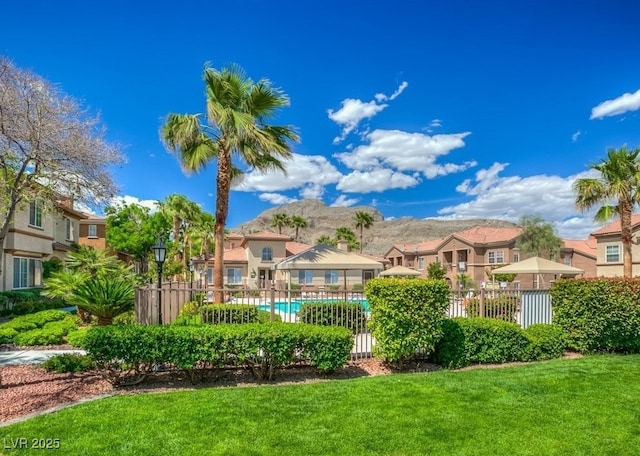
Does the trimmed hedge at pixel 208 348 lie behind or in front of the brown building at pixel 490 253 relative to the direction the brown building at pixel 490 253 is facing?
in front

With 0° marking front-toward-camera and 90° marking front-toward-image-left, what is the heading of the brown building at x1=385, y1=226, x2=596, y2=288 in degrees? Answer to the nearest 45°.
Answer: approximately 45°

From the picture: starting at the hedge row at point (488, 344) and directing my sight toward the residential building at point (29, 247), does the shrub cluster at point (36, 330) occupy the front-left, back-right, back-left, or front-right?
front-left

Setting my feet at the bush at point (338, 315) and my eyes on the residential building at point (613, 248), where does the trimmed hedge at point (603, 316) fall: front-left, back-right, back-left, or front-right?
front-right

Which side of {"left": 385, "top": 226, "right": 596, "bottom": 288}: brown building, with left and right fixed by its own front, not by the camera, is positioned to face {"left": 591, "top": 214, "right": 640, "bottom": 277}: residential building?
left

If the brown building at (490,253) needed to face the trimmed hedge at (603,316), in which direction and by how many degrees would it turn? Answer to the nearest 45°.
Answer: approximately 45° to its left

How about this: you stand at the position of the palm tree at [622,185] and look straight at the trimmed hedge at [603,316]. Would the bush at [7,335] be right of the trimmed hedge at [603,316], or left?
right

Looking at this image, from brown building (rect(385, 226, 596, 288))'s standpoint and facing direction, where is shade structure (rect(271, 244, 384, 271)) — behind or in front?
in front

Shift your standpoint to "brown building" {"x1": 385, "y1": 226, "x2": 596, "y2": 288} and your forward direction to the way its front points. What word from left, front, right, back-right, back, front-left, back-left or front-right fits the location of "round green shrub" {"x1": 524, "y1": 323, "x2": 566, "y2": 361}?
front-left

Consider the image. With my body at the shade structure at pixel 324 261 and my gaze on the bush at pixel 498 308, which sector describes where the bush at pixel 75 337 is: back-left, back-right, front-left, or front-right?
front-right

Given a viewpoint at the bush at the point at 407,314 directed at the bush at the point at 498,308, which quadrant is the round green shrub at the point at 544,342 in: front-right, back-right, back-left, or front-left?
front-right
